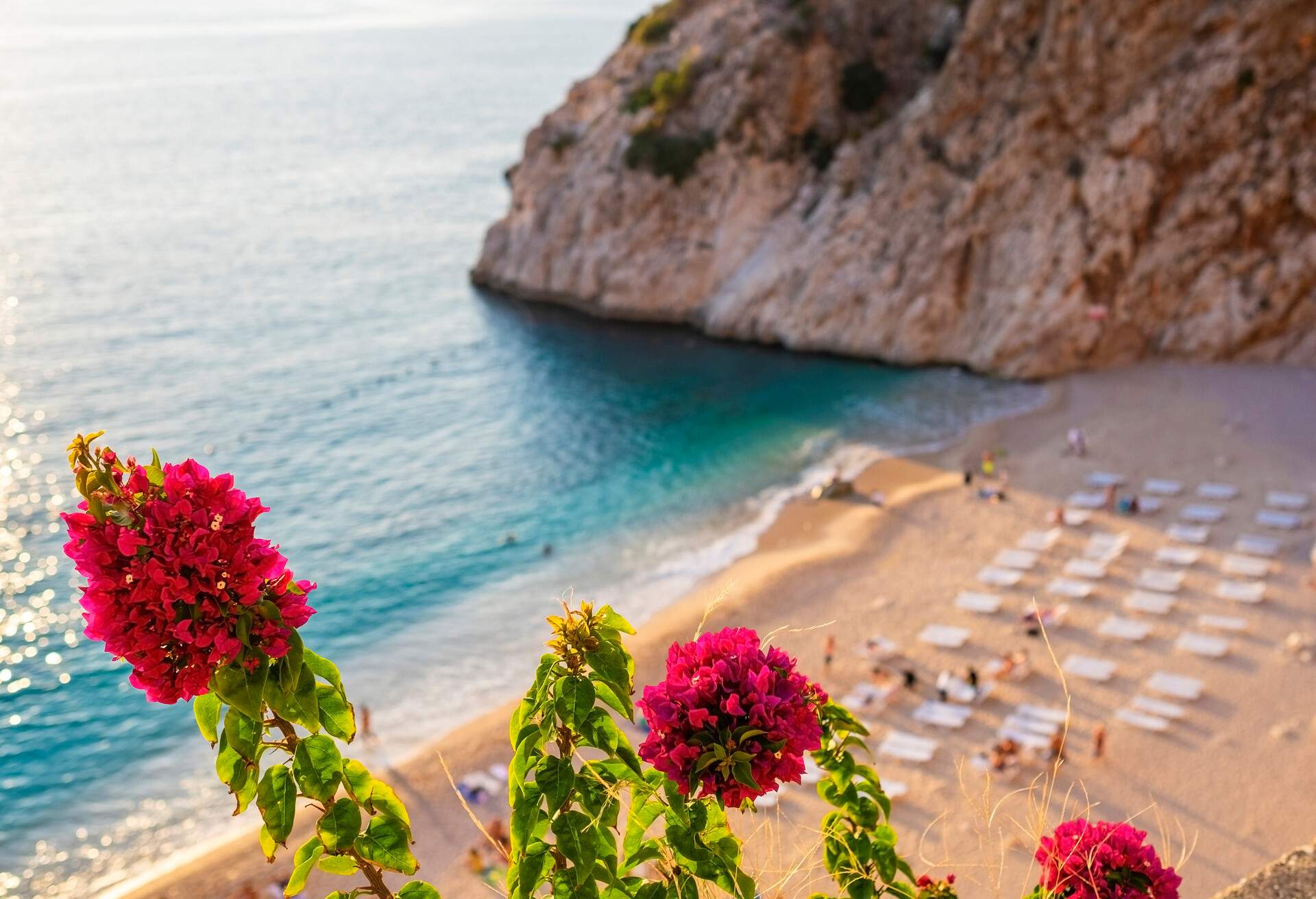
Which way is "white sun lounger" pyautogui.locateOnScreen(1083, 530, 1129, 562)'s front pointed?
to the viewer's left

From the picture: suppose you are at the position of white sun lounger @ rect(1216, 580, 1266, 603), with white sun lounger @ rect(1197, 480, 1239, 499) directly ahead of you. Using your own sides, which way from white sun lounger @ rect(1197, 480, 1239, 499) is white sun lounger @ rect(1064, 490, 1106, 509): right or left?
left

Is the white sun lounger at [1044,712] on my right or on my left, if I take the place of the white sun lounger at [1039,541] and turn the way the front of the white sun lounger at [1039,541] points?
on my left

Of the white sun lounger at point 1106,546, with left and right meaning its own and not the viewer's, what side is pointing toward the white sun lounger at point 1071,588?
left

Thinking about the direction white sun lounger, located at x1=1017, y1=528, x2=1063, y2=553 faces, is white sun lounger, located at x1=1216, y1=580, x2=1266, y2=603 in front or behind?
behind

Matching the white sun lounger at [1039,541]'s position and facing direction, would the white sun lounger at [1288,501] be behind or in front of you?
behind

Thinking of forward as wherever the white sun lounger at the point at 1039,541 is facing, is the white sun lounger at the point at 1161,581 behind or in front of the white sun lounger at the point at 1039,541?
behind

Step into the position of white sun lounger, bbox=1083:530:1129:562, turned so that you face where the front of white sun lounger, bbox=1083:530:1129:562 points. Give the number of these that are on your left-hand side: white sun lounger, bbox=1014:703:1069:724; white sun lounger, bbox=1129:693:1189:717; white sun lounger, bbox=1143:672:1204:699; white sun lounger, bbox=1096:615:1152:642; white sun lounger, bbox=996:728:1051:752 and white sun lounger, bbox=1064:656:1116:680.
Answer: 6

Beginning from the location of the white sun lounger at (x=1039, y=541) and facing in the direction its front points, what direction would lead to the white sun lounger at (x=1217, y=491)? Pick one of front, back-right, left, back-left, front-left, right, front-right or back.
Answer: back-right

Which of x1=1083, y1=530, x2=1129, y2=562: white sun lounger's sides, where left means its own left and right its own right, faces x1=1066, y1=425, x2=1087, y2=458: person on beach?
right

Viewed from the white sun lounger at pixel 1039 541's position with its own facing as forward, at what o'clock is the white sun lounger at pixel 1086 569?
the white sun lounger at pixel 1086 569 is roughly at 8 o'clock from the white sun lounger at pixel 1039 541.

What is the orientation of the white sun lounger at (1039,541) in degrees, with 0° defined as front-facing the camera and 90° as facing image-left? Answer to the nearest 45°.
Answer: approximately 90°

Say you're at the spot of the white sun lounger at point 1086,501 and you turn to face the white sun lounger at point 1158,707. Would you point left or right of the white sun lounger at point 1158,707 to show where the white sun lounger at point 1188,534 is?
left

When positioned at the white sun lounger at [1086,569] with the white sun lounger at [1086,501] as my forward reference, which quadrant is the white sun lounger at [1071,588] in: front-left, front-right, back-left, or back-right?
back-left

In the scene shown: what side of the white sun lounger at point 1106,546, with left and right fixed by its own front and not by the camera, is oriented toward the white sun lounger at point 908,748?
left

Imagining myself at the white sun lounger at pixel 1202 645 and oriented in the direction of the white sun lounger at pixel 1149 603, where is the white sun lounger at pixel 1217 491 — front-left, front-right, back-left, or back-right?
front-right
